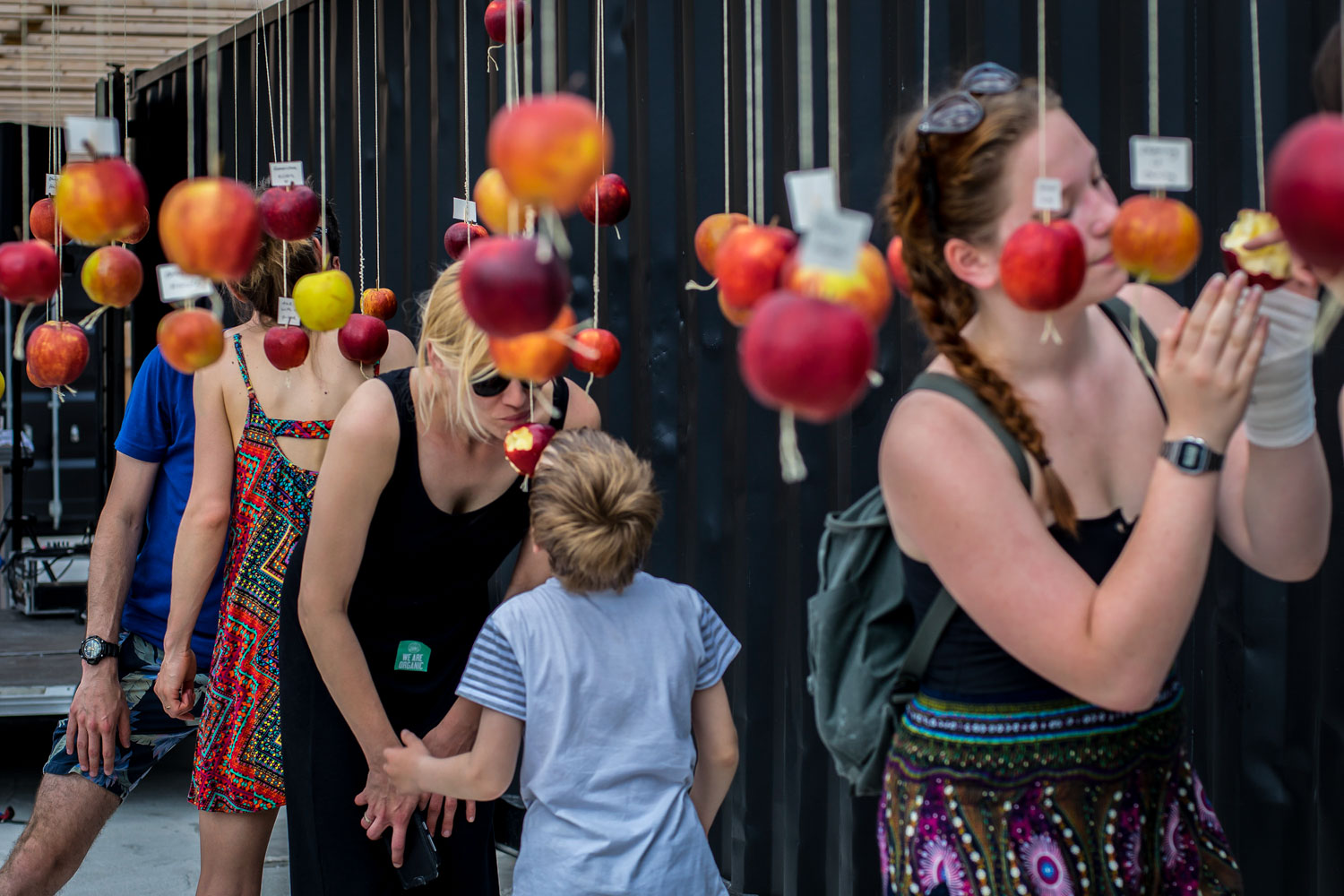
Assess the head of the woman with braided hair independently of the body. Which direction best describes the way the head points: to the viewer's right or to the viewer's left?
to the viewer's right

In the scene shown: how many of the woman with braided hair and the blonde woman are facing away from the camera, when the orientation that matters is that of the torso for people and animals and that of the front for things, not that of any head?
0

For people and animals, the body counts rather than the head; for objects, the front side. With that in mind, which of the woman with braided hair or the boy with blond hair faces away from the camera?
the boy with blond hair

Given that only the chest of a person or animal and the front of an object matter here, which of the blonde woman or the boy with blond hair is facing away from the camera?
the boy with blond hair

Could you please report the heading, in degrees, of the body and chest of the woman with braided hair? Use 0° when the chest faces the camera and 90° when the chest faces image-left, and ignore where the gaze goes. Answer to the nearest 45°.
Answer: approximately 315°

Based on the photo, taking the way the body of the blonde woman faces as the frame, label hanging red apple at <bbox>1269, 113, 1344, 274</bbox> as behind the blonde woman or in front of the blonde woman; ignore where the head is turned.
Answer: in front

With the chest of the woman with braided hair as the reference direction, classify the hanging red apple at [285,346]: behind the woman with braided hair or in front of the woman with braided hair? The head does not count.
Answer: behind

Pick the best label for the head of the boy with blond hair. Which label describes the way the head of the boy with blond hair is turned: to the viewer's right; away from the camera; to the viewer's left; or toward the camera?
away from the camera

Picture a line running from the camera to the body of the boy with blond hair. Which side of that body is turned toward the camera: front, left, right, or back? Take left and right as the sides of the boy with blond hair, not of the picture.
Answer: back

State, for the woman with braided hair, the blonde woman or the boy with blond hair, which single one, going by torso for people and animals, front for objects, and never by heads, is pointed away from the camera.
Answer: the boy with blond hair
